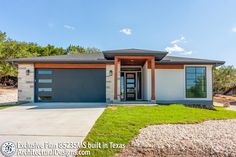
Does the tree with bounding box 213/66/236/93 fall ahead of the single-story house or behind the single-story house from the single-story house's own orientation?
behind

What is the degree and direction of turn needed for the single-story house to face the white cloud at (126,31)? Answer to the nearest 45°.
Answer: approximately 180°

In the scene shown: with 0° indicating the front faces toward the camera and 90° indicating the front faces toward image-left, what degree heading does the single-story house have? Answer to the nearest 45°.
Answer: approximately 0°
